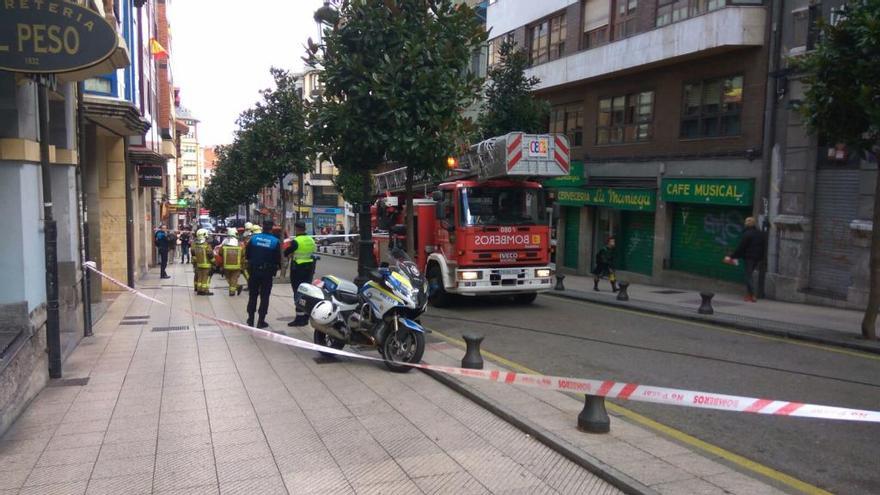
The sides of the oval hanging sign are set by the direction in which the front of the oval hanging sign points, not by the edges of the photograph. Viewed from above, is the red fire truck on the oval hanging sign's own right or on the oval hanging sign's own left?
on the oval hanging sign's own left

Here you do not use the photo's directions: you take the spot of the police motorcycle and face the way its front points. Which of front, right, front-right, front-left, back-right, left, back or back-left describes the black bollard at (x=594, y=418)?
front

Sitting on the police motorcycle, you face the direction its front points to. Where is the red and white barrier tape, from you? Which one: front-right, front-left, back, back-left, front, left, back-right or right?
front

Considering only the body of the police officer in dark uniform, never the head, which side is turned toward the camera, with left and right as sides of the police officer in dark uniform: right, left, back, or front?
back

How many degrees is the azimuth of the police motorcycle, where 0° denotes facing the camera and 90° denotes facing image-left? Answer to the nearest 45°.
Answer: approximately 315°

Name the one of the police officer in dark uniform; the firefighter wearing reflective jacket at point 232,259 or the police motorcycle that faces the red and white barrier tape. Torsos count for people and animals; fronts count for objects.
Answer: the police motorcycle

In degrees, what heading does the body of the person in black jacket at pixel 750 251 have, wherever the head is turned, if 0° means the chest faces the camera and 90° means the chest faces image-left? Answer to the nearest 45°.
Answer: approximately 90°

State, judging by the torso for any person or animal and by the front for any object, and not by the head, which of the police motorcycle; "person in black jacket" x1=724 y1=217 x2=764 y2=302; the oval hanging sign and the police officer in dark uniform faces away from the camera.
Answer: the police officer in dark uniform

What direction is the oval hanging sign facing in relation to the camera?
toward the camera

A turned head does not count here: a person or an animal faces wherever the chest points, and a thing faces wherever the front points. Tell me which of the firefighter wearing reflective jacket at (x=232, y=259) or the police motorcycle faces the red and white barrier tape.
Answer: the police motorcycle
